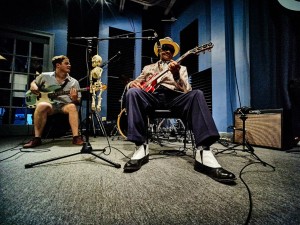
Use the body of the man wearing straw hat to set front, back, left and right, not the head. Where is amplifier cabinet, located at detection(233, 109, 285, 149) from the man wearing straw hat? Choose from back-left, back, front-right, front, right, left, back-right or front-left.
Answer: back-left

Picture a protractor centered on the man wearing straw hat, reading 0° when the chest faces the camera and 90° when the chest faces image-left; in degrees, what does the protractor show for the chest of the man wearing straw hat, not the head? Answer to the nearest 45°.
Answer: approximately 0°

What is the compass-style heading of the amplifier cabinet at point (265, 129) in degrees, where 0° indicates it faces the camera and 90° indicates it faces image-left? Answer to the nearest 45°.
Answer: approximately 45°
